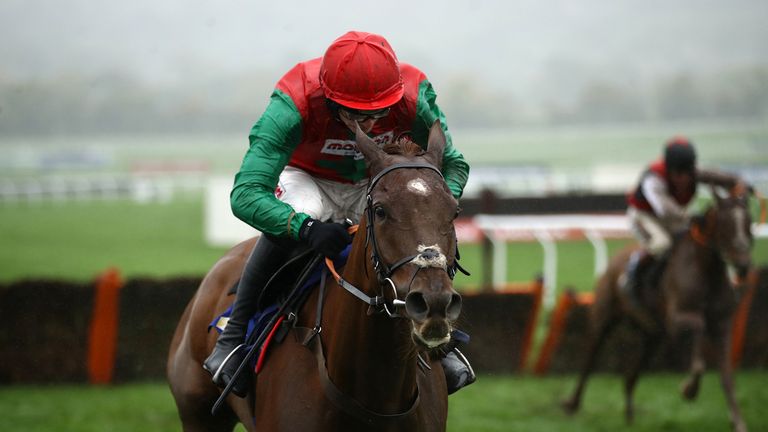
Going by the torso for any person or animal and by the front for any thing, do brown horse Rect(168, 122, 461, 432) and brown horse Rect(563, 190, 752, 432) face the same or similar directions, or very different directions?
same or similar directions

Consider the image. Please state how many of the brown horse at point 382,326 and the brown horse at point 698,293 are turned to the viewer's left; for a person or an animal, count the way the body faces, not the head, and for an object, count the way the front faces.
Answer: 0

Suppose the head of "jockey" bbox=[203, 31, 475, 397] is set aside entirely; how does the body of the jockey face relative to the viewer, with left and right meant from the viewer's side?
facing the viewer

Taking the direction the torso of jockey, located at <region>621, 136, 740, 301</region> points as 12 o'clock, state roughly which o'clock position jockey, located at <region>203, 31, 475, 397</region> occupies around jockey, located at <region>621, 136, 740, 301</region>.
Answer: jockey, located at <region>203, 31, 475, 397</region> is roughly at 2 o'clock from jockey, located at <region>621, 136, 740, 301</region>.

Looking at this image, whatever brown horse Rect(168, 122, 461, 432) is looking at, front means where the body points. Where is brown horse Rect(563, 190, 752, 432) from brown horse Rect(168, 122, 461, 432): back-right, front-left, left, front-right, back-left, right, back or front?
left

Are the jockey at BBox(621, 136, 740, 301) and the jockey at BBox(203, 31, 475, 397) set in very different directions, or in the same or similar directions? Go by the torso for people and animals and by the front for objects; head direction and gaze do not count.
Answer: same or similar directions

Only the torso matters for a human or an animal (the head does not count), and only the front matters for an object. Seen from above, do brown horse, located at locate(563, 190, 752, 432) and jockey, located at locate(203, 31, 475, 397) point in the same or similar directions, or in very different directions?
same or similar directions

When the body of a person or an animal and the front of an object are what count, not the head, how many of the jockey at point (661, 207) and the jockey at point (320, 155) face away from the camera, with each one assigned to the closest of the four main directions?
0

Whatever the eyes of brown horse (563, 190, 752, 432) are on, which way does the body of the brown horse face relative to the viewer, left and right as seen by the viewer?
facing the viewer and to the right of the viewer
